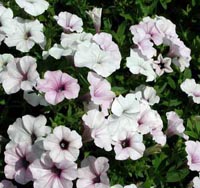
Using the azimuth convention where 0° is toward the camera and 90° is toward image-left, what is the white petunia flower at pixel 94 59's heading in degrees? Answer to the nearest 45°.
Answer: approximately 0°

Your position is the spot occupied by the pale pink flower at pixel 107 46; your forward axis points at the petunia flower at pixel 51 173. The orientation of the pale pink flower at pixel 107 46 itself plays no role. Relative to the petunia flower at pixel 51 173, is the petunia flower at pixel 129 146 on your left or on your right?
left

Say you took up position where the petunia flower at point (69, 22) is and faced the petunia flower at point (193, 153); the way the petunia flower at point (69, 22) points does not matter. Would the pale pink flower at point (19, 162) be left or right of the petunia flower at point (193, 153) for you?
right

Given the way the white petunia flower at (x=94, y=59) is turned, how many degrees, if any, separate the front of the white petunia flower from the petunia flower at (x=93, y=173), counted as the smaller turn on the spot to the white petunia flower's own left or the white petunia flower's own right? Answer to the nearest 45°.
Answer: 0° — it already faces it

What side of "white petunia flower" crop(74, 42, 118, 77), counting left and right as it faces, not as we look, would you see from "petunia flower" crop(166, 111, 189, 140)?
left

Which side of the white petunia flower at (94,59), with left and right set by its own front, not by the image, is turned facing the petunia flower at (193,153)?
left

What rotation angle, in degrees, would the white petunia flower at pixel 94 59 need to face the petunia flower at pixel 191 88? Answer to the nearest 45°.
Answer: approximately 135° to its left

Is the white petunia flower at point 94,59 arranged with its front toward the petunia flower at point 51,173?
yes
